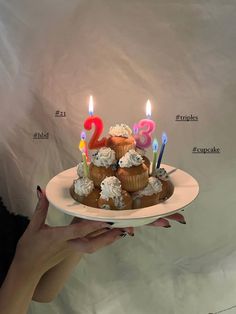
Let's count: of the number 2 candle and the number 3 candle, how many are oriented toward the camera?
2

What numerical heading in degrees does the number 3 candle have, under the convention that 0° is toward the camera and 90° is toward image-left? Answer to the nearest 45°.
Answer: approximately 0°

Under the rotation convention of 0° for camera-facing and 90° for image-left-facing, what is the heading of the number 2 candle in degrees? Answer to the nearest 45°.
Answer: approximately 0°
